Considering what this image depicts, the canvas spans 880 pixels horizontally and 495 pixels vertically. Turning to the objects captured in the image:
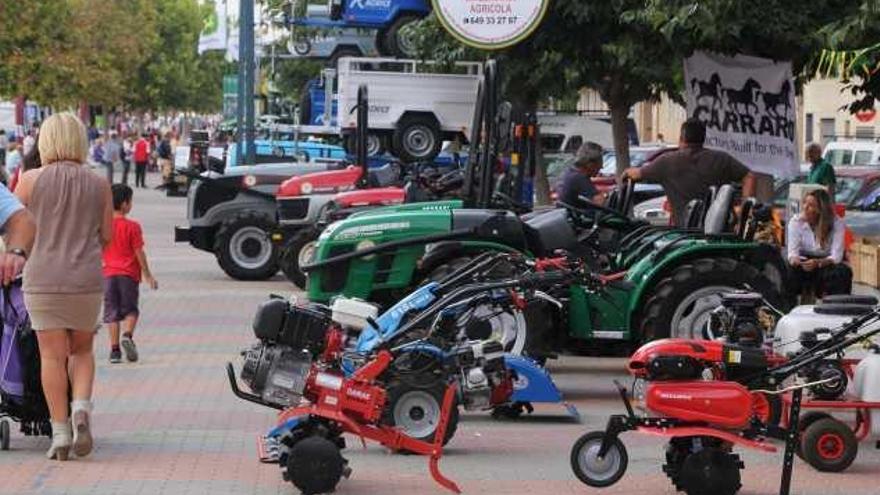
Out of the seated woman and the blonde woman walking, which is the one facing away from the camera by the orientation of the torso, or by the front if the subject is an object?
the blonde woman walking

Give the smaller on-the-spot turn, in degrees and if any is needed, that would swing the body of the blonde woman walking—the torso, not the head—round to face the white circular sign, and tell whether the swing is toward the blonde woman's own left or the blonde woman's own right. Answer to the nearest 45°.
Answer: approximately 45° to the blonde woman's own right

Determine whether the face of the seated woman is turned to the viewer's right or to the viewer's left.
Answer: to the viewer's left

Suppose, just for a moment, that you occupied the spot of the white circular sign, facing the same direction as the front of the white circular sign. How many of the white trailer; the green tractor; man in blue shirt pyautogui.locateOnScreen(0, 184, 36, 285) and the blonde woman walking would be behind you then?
1

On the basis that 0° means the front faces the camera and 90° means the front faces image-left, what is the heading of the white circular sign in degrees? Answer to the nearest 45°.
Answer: approximately 0°

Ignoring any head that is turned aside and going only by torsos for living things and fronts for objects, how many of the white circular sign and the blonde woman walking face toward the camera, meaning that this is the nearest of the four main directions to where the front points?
1

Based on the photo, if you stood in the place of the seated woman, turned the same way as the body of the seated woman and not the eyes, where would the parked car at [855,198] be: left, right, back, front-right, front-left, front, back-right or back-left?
back-right

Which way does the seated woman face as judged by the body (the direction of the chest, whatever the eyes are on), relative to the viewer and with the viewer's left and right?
facing the viewer and to the left of the viewer

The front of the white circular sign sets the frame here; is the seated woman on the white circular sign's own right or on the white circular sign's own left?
on the white circular sign's own left

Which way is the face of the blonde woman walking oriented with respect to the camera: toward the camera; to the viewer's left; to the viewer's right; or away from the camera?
away from the camera

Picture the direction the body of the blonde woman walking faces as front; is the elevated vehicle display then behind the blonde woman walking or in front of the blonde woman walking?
in front

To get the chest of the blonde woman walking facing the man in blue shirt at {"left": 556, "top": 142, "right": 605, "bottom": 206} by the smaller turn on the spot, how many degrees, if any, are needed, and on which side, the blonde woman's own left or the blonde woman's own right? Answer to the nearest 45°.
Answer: approximately 45° to the blonde woman's own right

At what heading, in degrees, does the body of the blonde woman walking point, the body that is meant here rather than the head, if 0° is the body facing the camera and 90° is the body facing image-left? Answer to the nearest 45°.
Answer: approximately 180°
